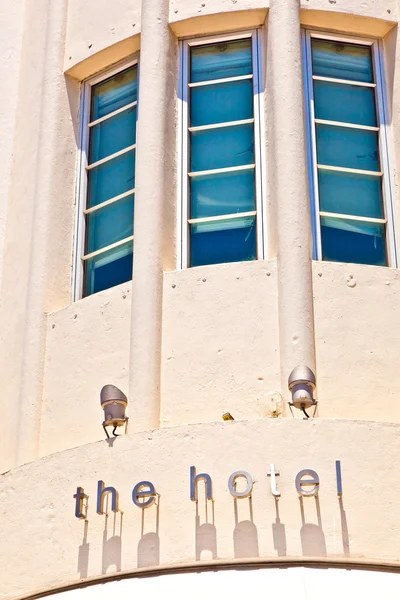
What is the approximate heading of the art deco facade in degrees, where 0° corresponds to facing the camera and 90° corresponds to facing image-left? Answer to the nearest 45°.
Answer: approximately 0°
